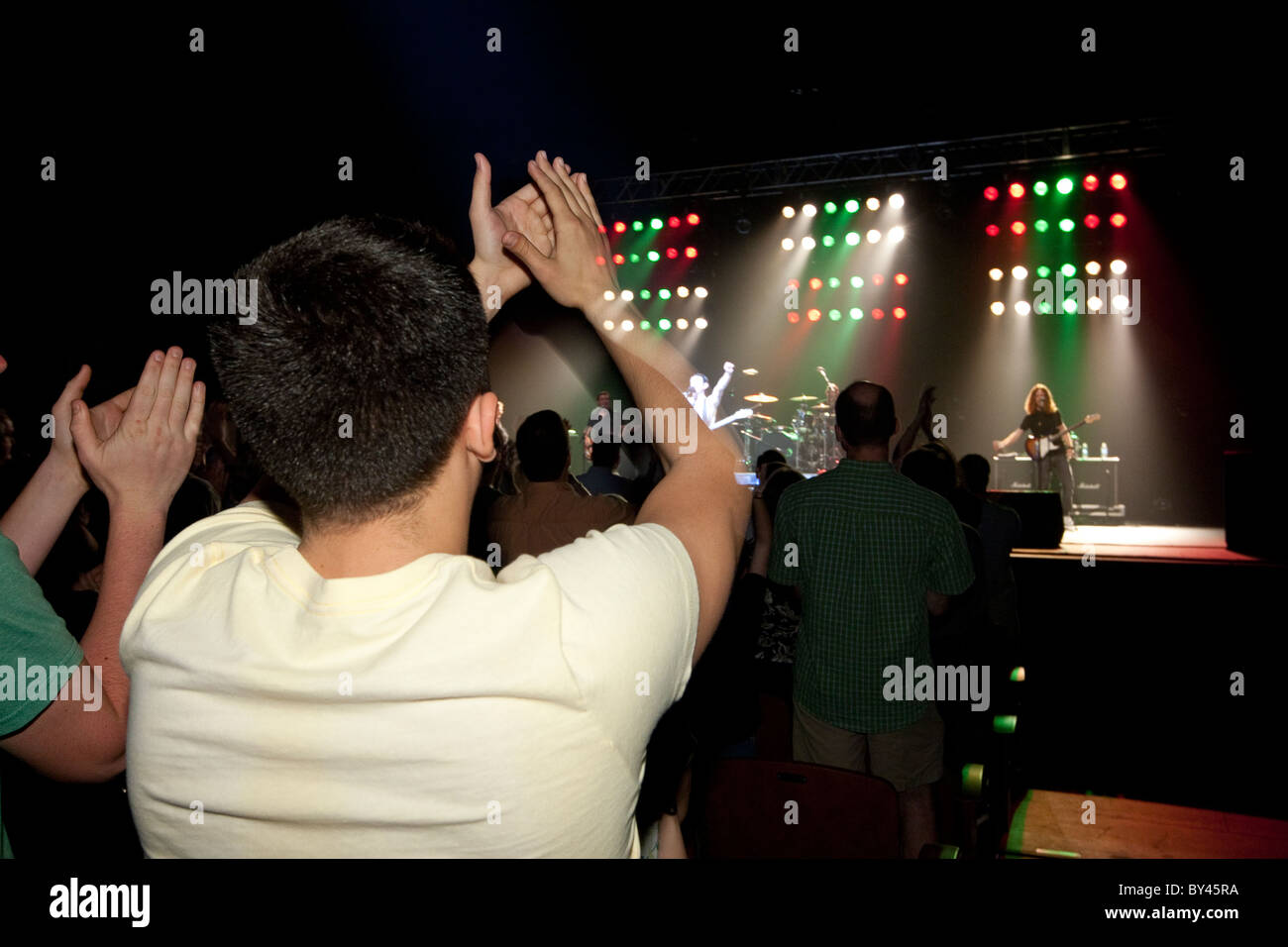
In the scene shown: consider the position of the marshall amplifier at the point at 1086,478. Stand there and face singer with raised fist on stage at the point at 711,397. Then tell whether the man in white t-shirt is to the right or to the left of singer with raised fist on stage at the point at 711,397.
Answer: left

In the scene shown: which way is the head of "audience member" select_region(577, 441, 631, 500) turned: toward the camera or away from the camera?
away from the camera

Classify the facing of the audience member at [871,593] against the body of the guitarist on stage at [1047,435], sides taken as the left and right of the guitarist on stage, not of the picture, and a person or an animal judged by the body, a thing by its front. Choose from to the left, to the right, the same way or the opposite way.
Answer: the opposite way

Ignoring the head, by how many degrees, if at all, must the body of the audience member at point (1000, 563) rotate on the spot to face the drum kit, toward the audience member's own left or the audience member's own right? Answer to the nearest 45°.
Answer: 0° — they already face it

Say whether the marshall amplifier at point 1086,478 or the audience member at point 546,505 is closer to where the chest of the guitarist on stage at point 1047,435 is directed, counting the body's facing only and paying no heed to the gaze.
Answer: the audience member

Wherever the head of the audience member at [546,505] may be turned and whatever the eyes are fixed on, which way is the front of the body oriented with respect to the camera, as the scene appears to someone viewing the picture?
away from the camera

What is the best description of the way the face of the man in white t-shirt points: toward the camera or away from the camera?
away from the camera

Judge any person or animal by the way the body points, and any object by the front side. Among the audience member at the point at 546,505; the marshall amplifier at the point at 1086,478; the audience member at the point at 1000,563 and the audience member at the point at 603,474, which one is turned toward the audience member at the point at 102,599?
the marshall amplifier

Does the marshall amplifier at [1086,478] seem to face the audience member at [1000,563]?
yes

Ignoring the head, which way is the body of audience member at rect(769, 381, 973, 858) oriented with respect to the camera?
away from the camera

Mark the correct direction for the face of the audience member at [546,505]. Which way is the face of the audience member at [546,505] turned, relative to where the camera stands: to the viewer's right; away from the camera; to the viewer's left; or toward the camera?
away from the camera

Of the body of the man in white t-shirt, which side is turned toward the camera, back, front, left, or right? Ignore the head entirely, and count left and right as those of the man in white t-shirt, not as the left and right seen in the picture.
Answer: back
